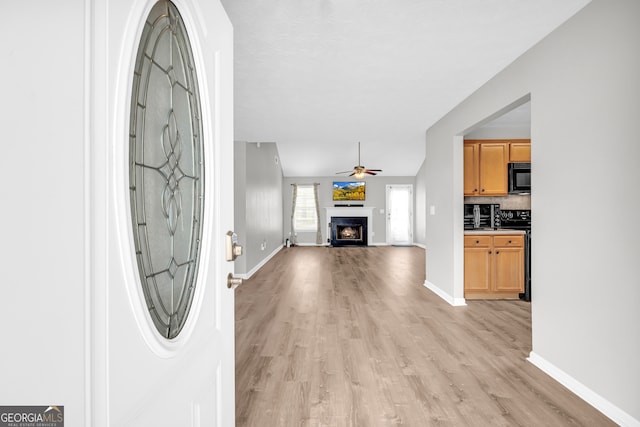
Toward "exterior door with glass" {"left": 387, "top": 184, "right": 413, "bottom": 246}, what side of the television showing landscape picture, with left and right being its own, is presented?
left

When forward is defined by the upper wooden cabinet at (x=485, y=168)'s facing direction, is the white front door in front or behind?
in front

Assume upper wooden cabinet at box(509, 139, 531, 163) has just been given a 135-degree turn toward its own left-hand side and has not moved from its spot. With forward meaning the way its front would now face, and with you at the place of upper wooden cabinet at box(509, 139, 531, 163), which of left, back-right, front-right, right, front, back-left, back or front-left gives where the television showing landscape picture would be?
left

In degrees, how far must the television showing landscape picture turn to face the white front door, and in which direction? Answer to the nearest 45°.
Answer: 0° — it already faces it

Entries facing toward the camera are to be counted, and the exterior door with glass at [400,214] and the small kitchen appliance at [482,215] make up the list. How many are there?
2

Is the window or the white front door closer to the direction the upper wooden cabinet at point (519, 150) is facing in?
the white front door

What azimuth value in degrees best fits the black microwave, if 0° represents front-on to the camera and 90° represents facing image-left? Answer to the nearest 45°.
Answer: approximately 0°

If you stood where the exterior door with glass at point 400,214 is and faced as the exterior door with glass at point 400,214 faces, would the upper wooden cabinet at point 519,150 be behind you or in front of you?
in front

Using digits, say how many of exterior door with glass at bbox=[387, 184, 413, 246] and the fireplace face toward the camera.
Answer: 2

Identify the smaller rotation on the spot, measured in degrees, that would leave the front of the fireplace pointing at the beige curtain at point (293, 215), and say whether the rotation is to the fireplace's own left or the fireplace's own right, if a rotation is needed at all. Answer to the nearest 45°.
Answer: approximately 90° to the fireplace's own right
